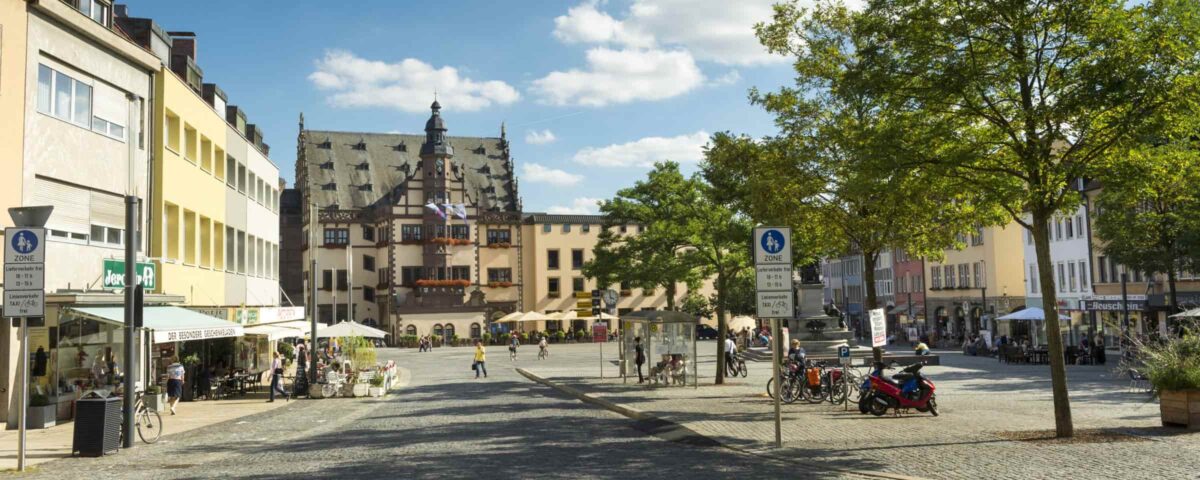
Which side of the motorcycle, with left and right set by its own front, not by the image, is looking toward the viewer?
right

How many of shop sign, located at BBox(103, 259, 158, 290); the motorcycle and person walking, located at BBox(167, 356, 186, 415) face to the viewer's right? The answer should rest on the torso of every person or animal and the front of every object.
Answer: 1

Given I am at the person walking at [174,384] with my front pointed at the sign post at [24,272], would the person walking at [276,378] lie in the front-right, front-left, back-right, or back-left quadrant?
back-left

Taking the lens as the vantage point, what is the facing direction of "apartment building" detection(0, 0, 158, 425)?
facing the viewer and to the right of the viewer

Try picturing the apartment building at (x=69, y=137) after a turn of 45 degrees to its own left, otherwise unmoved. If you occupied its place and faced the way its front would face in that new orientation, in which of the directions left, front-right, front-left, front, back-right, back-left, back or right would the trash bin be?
right

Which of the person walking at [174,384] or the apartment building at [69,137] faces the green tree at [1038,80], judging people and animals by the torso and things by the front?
the apartment building

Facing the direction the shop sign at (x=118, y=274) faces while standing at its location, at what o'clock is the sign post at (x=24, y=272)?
The sign post is roughly at 2 o'clock from the shop sign.

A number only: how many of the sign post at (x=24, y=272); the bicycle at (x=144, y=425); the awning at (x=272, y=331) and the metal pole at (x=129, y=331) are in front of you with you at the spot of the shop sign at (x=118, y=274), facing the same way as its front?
3

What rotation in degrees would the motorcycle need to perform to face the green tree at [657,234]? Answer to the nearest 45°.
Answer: approximately 135° to its left

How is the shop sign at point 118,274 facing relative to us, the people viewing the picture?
facing the viewer

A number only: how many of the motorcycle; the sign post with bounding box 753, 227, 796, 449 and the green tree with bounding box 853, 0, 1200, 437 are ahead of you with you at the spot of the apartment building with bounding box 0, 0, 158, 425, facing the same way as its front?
3
